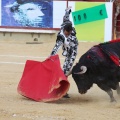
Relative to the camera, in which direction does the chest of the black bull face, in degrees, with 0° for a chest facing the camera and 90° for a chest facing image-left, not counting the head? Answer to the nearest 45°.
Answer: approximately 90°

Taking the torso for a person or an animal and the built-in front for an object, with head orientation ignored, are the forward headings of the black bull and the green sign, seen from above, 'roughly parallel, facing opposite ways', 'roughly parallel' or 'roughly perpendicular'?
roughly perpendicular

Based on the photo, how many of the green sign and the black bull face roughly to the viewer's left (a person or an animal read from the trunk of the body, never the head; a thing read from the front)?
1

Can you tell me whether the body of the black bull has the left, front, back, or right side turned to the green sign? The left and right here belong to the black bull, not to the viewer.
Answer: right

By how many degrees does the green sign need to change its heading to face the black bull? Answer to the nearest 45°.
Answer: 0° — it already faces it

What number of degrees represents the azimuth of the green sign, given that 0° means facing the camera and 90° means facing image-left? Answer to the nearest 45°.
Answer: approximately 0°
